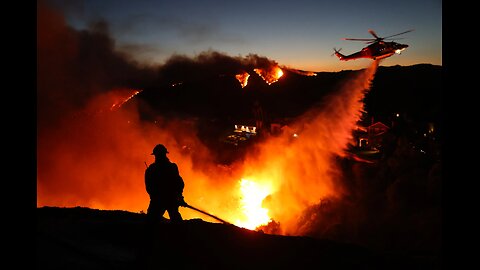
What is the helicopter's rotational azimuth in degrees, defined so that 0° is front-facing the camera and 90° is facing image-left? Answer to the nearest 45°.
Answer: approximately 270°

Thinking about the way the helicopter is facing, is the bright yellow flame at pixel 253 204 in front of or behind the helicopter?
behind

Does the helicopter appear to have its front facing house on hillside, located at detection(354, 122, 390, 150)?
no
